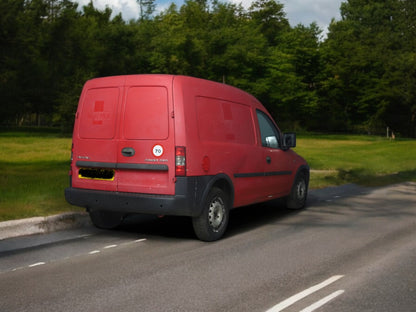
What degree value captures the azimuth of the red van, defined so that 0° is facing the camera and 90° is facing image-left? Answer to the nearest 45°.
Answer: approximately 225°
